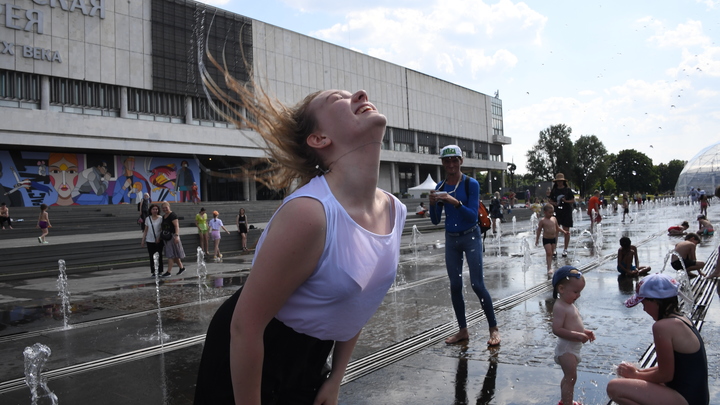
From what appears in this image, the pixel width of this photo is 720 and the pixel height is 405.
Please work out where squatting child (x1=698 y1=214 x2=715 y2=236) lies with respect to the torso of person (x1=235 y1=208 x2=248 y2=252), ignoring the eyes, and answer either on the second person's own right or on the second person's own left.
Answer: on the second person's own left

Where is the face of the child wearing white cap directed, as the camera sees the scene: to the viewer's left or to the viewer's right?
to the viewer's left
